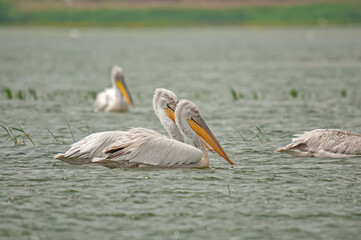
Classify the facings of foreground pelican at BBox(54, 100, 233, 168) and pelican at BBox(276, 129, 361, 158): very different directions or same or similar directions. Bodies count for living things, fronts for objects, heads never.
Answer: same or similar directions

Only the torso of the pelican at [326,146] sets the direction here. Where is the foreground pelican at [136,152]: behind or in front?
behind

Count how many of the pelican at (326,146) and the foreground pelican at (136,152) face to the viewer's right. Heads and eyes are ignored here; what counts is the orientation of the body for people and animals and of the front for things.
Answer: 2

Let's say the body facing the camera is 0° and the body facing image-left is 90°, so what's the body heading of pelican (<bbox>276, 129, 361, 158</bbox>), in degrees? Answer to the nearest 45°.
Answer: approximately 270°

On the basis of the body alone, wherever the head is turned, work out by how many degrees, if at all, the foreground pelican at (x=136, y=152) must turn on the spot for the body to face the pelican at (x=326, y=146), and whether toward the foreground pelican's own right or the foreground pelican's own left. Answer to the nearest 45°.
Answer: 0° — it already faces it

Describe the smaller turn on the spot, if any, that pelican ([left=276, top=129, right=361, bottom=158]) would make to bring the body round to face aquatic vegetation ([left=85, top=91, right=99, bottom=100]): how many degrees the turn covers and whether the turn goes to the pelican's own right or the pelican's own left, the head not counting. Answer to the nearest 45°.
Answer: approximately 135° to the pelican's own left

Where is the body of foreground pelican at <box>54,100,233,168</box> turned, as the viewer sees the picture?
to the viewer's right

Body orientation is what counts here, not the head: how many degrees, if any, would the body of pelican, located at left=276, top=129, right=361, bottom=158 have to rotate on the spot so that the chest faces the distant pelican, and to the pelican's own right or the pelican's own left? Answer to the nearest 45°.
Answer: approximately 135° to the pelican's own left

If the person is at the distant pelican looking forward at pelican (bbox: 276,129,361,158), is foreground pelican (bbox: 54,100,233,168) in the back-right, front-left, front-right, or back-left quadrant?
front-right

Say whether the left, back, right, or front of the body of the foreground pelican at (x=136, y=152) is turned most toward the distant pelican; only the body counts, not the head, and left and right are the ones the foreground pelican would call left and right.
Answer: left

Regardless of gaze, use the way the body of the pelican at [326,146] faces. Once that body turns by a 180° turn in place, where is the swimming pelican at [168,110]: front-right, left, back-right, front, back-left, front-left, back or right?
front

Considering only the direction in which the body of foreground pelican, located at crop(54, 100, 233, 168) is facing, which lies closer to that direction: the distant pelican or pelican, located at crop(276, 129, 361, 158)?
the pelican
